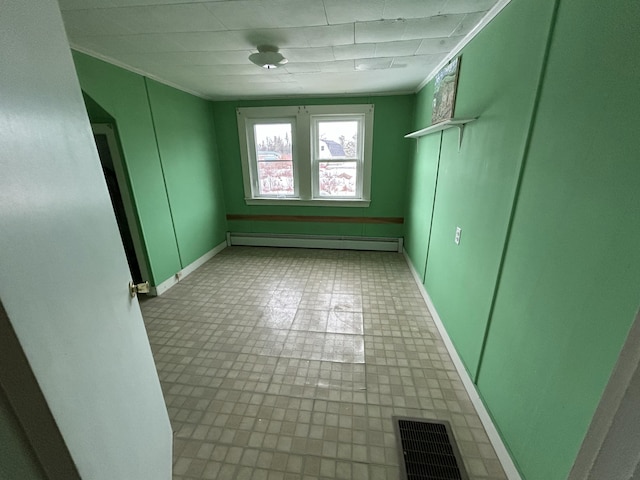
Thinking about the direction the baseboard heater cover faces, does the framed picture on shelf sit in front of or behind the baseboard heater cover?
in front

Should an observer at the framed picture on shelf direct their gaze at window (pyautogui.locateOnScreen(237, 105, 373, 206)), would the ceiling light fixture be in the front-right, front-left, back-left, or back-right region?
front-left

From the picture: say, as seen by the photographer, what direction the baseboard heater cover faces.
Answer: facing the viewer
